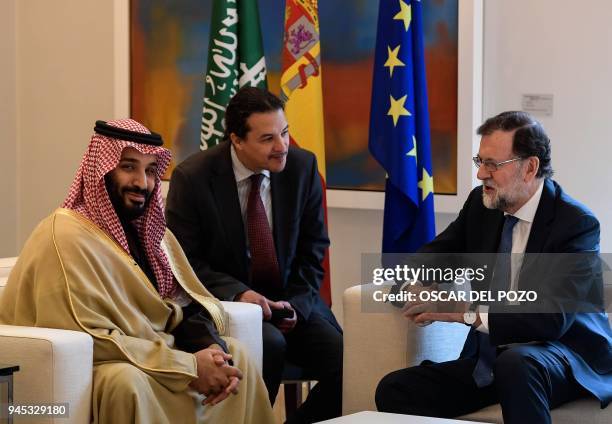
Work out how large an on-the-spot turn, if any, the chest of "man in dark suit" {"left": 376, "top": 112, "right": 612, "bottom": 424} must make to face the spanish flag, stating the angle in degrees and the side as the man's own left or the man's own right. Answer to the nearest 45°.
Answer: approximately 90° to the man's own right

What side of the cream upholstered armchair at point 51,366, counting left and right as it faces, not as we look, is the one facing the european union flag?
left

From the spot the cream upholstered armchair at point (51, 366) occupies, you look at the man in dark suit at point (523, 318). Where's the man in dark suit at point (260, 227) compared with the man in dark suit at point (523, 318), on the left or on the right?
left

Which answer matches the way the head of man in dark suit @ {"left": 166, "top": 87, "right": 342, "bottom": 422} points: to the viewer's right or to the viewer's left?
to the viewer's right

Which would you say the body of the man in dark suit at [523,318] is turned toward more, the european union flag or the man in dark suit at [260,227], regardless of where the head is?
the man in dark suit

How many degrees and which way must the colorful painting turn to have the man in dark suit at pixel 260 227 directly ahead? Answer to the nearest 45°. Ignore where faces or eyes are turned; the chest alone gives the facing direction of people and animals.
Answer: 0° — it already faces them

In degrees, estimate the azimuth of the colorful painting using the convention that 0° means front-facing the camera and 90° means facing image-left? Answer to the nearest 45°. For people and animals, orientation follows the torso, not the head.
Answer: approximately 0°

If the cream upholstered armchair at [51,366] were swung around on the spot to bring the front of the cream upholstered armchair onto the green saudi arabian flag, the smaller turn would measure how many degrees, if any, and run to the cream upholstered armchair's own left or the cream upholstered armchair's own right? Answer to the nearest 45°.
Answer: approximately 135° to the cream upholstered armchair's own left

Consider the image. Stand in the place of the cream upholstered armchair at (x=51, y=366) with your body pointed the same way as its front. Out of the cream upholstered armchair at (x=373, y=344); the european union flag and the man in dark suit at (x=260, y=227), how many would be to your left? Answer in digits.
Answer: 3

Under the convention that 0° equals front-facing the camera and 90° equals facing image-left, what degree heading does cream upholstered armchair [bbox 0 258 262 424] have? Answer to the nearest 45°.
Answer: approximately 315°
